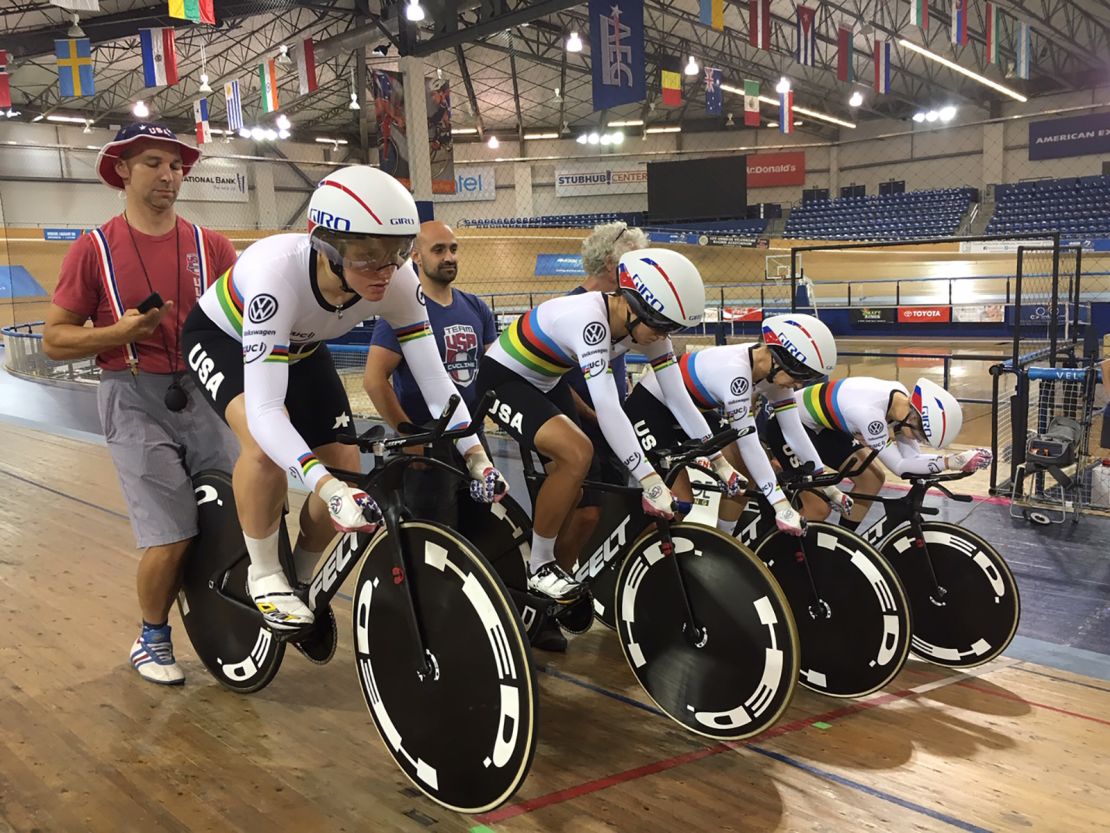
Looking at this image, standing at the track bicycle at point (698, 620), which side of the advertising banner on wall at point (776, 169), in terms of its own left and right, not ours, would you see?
front

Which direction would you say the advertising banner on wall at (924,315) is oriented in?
toward the camera

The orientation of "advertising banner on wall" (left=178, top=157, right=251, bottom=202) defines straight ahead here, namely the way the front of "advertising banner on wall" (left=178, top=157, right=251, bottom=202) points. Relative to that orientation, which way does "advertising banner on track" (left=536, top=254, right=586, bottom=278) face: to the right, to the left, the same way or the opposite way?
the same way

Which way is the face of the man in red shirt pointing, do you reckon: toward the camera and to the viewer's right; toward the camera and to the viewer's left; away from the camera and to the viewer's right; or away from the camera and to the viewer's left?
toward the camera and to the viewer's right

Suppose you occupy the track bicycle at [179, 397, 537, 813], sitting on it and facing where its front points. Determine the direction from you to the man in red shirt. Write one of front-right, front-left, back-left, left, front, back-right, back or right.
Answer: back

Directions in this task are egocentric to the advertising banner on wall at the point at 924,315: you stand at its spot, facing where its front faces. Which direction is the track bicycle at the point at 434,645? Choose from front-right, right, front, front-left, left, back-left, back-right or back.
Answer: front

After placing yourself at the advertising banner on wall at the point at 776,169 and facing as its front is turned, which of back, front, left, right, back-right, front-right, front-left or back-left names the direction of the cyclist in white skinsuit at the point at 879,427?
front

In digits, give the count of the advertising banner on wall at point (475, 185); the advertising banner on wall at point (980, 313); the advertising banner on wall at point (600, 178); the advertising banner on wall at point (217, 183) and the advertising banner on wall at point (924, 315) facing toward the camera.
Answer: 5

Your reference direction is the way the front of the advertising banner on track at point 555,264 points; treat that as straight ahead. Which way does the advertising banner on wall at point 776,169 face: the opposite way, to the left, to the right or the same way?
the same way

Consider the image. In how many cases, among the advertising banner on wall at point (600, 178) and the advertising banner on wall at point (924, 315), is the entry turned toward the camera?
2

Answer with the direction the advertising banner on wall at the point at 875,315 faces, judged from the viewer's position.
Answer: facing the viewer

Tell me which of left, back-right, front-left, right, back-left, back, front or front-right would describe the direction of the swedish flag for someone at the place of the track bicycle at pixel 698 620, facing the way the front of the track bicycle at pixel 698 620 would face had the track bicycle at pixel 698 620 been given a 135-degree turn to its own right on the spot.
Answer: front-right

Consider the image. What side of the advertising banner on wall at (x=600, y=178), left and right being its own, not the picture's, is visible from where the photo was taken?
front
